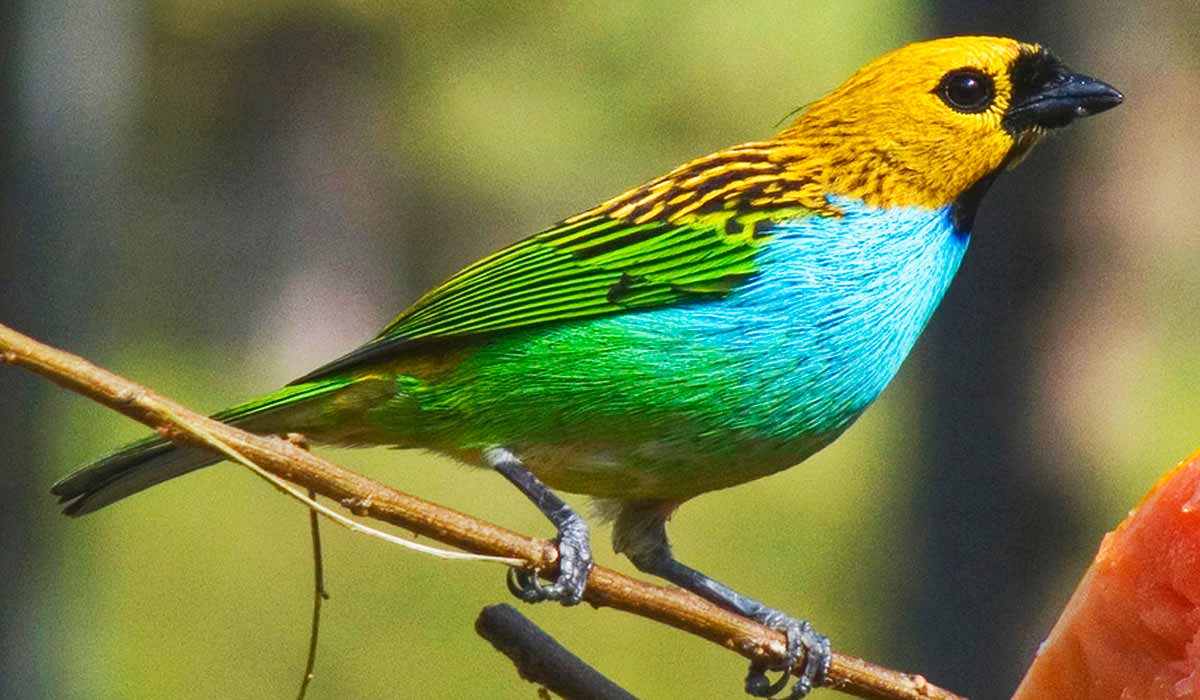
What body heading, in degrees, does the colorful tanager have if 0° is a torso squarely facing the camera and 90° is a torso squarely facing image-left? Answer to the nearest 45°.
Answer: approximately 270°

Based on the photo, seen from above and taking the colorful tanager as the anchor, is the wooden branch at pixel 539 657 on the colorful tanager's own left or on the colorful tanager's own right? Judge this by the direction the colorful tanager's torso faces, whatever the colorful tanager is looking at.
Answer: on the colorful tanager's own right
